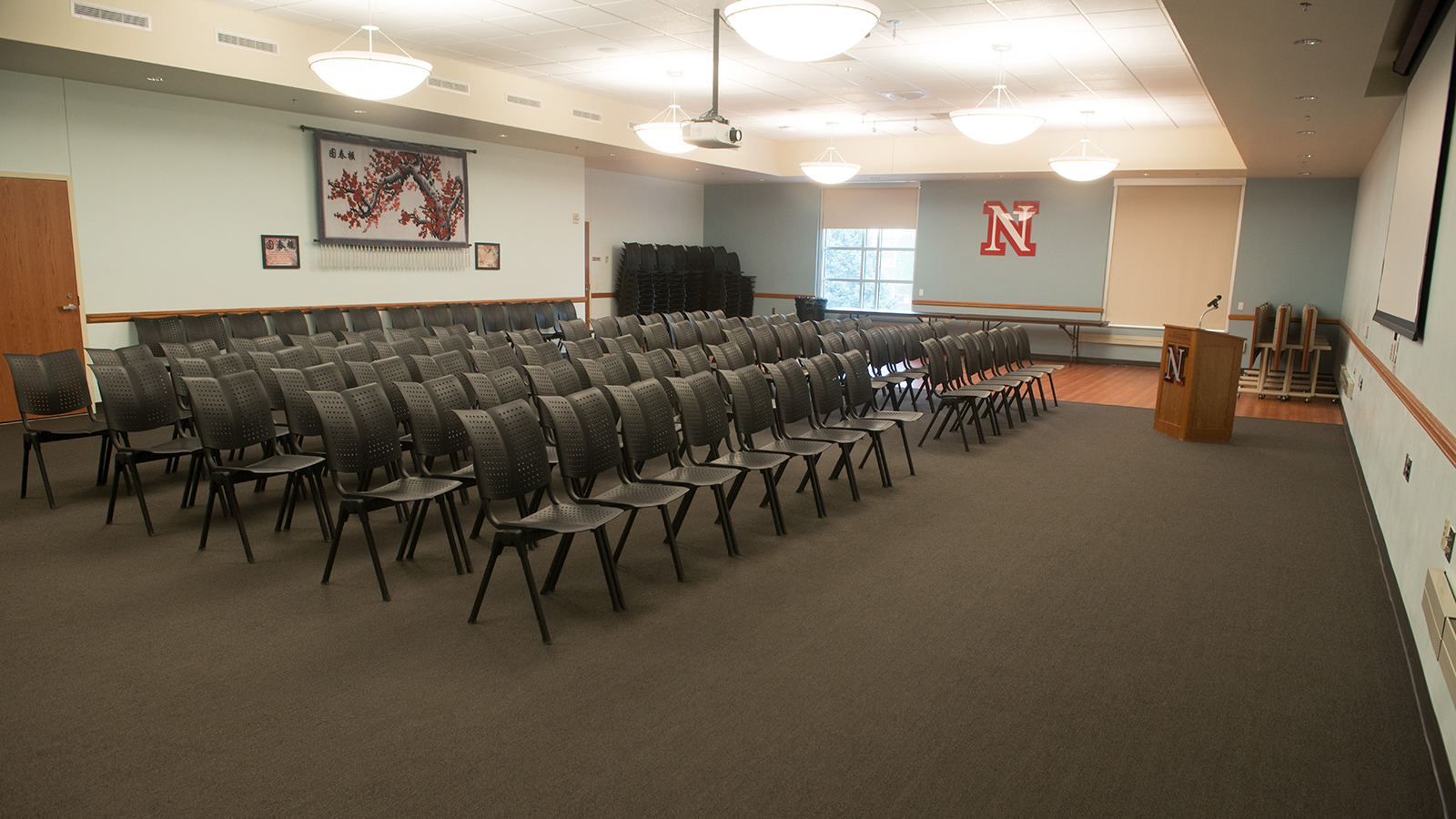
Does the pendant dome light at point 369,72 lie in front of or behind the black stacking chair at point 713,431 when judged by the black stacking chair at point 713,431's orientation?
behind

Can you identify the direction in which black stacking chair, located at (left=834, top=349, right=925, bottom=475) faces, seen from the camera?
facing the viewer and to the right of the viewer

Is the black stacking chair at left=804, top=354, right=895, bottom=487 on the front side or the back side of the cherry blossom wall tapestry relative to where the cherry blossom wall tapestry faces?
on the front side

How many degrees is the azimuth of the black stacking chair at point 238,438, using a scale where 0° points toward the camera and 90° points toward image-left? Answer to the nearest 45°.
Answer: approximately 315°

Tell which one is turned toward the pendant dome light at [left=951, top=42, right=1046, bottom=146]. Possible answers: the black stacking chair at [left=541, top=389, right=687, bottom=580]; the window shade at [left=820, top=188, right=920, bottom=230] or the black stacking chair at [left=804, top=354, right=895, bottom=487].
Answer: the window shade

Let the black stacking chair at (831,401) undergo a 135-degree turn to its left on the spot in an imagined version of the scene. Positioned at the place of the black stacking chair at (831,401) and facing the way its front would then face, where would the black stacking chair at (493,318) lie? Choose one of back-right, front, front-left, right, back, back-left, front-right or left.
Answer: front-left

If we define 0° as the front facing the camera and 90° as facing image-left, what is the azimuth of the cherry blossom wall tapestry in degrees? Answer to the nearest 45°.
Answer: approximately 315°

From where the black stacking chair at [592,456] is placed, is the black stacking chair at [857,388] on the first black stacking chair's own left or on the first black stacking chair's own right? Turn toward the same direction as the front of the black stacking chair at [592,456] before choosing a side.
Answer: on the first black stacking chair's own left

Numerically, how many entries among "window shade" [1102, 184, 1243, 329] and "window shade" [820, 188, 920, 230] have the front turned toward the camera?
2

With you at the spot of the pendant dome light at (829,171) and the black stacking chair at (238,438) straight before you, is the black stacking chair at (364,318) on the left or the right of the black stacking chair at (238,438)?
right

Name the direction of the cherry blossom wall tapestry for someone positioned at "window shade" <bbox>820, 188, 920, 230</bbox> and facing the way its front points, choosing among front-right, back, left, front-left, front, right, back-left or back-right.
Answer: front-right

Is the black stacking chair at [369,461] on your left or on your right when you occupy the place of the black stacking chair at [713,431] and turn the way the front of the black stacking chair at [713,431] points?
on your right

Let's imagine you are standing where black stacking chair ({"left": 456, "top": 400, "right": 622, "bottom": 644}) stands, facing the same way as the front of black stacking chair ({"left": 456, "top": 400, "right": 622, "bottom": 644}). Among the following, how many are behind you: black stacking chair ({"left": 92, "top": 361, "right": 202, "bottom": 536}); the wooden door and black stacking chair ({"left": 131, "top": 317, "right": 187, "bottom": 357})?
3

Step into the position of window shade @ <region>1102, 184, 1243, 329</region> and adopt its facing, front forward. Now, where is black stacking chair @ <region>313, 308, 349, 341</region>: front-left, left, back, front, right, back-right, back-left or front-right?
front-right

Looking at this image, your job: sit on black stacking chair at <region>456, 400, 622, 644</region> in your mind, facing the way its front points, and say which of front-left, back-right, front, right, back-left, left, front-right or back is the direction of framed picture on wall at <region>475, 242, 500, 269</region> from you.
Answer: back-left
